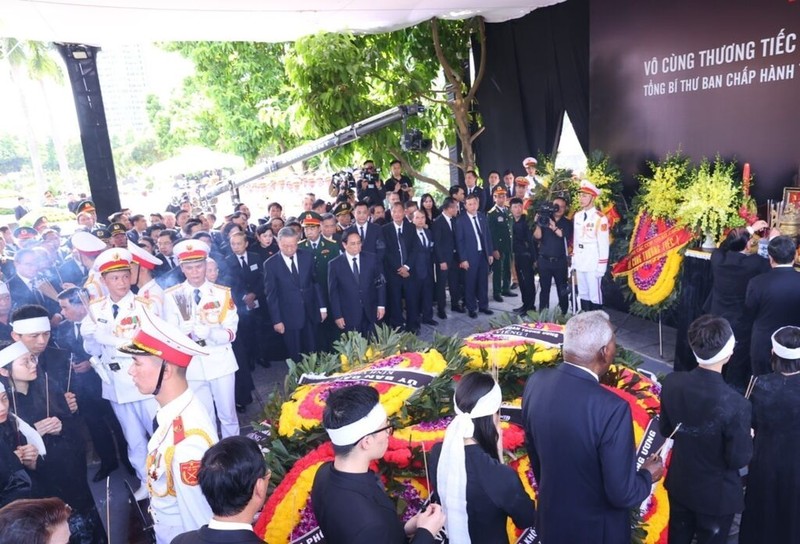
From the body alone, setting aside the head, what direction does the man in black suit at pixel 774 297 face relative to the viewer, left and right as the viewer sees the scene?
facing away from the viewer

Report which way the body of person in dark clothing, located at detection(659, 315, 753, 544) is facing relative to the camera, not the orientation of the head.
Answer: away from the camera

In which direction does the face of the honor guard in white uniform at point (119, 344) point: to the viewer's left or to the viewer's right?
to the viewer's right

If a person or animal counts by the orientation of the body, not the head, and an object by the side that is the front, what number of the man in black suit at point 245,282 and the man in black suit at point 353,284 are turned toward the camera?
2
